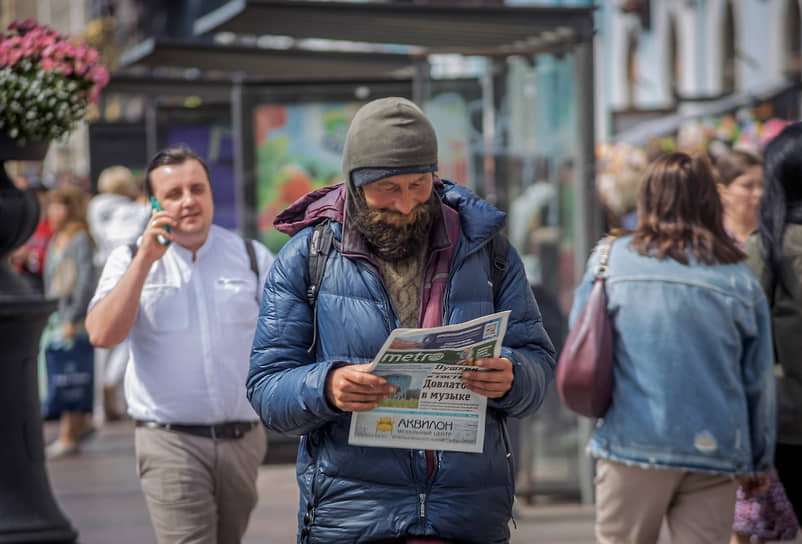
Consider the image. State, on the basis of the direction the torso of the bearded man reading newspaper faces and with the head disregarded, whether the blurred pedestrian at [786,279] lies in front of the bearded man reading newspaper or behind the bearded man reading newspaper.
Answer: behind

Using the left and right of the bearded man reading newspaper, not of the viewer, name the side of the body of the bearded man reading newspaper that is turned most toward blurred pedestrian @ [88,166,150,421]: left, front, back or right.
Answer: back

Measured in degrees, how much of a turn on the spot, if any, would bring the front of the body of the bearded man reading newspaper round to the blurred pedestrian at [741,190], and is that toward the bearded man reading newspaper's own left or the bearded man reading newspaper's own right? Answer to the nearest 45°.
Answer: approximately 135° to the bearded man reading newspaper's own left

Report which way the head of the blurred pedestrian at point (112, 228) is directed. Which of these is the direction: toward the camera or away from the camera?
away from the camera

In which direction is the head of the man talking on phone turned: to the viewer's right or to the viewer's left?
to the viewer's right

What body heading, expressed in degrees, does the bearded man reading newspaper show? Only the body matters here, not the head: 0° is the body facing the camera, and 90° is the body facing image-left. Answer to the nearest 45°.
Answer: approximately 0°

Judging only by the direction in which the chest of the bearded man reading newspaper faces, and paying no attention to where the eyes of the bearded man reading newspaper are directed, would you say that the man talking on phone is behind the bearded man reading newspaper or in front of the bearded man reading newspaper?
behind

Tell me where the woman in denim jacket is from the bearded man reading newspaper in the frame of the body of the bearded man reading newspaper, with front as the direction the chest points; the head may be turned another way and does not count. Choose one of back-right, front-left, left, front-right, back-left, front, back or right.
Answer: back-left

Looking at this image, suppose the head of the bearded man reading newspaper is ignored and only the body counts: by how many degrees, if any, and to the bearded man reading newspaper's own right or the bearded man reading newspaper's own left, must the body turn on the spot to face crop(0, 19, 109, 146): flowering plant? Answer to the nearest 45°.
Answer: approximately 135° to the bearded man reading newspaper's own right

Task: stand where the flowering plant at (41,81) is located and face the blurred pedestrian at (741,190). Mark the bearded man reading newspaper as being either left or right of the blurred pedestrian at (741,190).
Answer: right

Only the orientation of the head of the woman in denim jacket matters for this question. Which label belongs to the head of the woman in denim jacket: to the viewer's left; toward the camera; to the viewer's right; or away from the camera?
away from the camera

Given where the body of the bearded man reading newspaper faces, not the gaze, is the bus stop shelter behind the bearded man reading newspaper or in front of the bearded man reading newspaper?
behind
